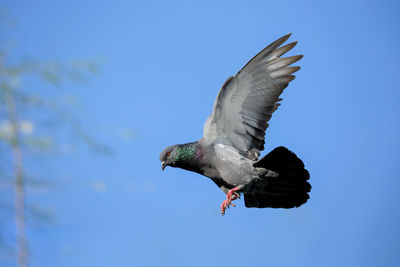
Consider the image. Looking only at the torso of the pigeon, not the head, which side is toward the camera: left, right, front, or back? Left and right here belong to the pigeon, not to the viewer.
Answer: left
